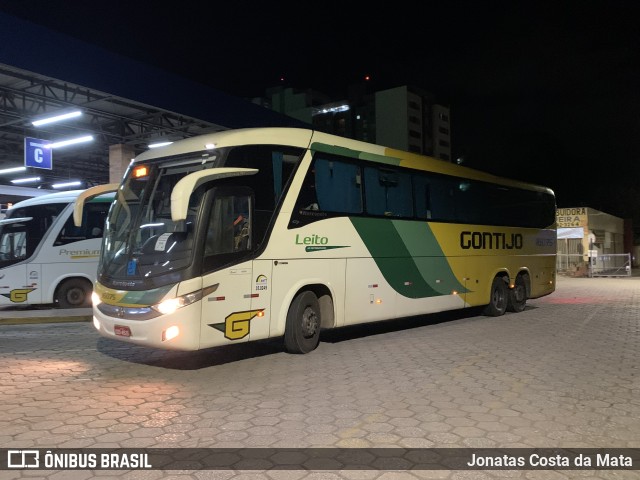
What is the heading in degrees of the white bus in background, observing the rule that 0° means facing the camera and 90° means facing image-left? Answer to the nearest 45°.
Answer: approximately 90°

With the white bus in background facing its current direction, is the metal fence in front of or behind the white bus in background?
behind

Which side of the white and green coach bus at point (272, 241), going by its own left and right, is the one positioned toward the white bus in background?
right

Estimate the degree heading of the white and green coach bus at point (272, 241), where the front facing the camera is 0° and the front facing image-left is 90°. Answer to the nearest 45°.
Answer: approximately 45°

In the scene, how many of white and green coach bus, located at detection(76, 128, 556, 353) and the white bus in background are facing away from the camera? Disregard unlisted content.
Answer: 0

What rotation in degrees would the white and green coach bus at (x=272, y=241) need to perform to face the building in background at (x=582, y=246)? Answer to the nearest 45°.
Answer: approximately 180°

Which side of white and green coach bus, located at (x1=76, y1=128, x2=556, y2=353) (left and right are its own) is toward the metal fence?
back
